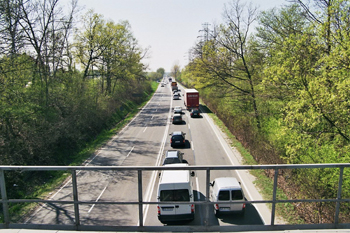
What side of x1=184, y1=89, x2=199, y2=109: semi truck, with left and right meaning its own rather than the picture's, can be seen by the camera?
back
